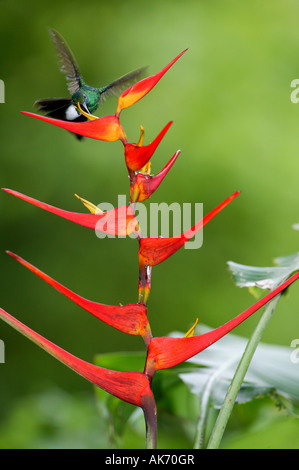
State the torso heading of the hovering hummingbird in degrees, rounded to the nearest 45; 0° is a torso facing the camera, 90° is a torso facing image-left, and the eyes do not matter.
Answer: approximately 315°
